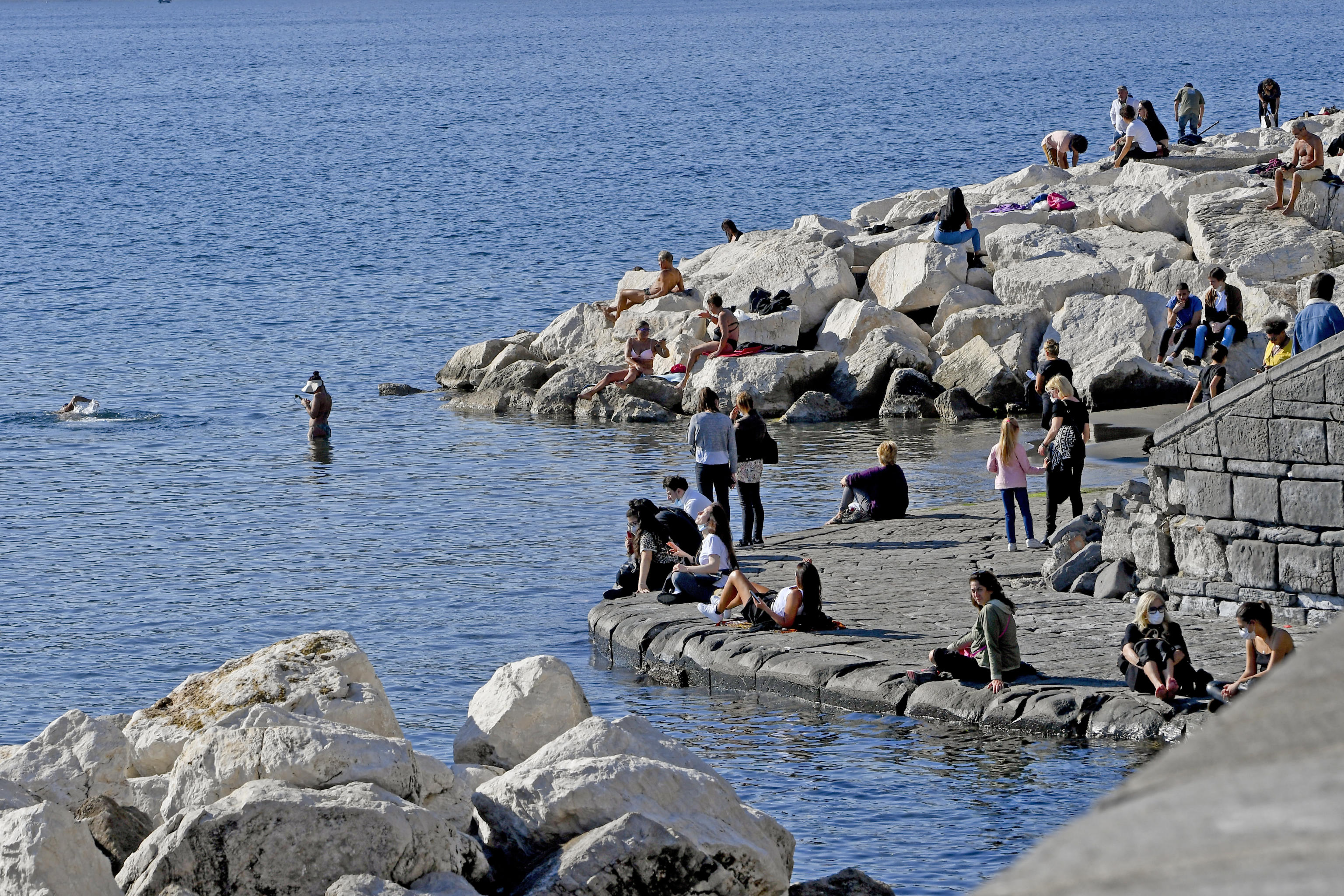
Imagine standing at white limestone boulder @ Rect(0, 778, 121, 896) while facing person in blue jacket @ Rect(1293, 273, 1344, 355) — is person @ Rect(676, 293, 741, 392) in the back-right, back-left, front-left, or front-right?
front-left

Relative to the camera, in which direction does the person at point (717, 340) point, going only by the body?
to the viewer's left

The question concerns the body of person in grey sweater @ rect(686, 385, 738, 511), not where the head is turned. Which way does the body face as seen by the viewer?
away from the camera

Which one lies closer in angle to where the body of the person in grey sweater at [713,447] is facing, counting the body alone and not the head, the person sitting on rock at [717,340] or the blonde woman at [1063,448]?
the person sitting on rock

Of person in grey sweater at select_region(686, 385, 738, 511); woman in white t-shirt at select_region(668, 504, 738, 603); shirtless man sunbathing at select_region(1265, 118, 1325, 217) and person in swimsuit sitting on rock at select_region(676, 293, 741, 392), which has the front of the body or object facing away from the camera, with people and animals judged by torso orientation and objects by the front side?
the person in grey sweater

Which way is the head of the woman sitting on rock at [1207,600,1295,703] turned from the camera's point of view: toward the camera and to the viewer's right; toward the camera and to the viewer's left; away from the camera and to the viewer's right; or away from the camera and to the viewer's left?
toward the camera and to the viewer's left

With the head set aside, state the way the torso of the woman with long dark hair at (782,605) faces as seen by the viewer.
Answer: to the viewer's left

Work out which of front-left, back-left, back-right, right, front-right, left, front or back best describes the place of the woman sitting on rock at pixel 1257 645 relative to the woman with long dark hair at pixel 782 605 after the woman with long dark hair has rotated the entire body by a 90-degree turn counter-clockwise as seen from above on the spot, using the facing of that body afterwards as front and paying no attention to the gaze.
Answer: front-left

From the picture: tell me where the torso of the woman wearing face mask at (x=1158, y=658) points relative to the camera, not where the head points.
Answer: toward the camera

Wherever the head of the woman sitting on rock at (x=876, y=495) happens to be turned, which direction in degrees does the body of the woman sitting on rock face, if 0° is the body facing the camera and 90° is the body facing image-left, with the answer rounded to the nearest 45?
approximately 135°

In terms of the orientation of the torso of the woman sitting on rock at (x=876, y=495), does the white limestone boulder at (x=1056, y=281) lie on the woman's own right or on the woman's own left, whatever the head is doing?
on the woman's own right

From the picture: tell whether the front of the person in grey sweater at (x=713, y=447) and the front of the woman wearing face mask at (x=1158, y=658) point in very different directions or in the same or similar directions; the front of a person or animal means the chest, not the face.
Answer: very different directions

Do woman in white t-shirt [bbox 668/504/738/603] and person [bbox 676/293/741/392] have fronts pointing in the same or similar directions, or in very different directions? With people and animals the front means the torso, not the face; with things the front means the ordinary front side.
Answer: same or similar directions
